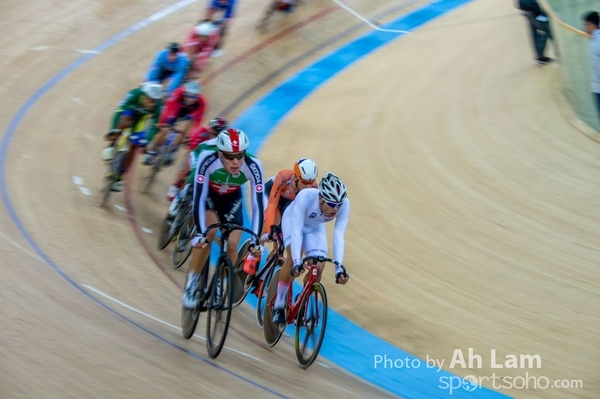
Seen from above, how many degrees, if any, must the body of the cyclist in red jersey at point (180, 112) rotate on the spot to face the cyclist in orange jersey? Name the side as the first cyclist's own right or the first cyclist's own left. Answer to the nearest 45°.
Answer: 0° — they already face them

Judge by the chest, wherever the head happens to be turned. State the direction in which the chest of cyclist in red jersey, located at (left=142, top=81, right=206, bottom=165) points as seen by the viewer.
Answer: toward the camera

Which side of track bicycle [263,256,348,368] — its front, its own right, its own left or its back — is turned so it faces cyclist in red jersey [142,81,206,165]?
back

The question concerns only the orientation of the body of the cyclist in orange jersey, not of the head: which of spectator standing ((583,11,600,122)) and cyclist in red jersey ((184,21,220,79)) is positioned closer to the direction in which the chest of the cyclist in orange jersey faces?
the spectator standing

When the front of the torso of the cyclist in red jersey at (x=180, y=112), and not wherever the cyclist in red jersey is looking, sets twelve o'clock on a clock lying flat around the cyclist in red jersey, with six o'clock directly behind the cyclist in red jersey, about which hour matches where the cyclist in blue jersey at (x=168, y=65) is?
The cyclist in blue jersey is roughly at 6 o'clock from the cyclist in red jersey.

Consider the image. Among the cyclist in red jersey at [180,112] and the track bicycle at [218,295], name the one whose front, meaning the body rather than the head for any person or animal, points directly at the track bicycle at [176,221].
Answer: the cyclist in red jersey

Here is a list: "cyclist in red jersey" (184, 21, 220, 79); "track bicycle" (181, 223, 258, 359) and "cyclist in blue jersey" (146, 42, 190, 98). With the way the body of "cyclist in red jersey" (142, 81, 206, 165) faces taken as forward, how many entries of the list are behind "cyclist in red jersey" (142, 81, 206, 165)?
2

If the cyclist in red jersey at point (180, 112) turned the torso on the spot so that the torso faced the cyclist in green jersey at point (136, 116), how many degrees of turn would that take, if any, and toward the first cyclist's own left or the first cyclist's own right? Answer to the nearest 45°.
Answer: approximately 90° to the first cyclist's own right

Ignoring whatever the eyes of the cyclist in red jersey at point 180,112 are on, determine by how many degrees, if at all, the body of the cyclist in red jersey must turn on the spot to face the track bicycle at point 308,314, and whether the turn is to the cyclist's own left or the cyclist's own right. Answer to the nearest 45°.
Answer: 0° — they already face it

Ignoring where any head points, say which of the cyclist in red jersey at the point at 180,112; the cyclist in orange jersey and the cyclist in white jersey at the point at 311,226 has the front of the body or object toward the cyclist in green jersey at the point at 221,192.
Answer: the cyclist in red jersey

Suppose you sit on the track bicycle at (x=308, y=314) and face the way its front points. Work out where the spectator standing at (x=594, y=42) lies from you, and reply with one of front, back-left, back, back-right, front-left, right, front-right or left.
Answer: left
